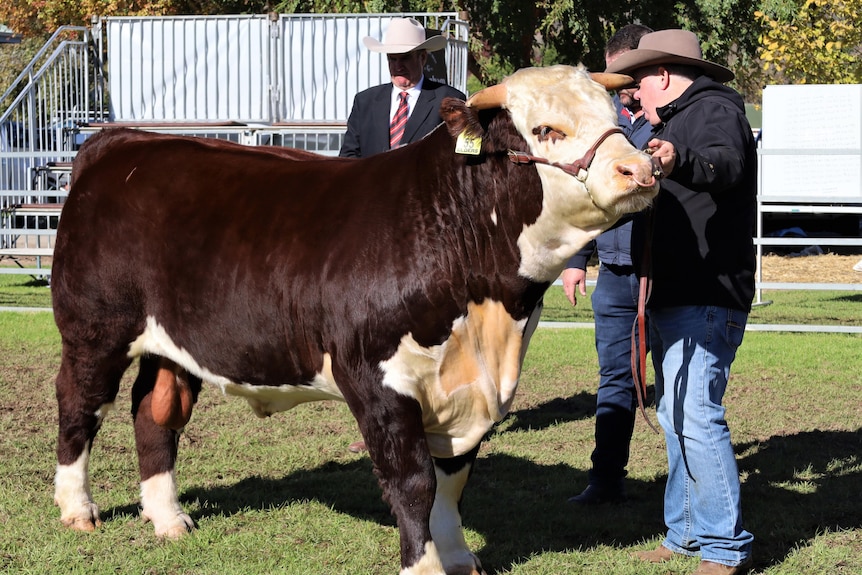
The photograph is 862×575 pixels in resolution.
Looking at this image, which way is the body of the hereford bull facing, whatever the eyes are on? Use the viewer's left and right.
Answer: facing the viewer and to the right of the viewer

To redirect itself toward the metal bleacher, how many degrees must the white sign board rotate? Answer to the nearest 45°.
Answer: approximately 45° to its right

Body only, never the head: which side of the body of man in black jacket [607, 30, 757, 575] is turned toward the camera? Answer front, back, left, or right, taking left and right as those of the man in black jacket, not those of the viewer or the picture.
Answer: left

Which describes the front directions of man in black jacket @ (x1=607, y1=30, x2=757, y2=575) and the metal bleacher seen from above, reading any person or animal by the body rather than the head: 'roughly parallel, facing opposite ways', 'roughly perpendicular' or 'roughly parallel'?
roughly perpendicular

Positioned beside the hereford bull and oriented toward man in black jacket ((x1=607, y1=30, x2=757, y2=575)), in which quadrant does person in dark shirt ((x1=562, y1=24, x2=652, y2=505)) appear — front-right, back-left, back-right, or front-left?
front-left

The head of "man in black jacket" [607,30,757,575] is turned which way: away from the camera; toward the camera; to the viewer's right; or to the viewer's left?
to the viewer's left

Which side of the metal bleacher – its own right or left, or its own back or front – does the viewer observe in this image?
front

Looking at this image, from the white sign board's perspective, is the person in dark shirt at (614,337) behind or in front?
in front

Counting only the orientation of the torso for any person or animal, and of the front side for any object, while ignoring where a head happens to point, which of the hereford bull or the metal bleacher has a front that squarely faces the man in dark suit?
the metal bleacher

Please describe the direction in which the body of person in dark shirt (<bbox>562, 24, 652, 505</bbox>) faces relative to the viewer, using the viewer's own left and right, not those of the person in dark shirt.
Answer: facing the viewer and to the left of the viewer

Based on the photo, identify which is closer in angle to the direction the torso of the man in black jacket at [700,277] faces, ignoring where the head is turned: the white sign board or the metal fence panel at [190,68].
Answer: the metal fence panel

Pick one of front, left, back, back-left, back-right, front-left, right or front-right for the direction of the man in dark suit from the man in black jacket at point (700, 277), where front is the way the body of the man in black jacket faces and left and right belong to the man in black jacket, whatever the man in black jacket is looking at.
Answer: front-right

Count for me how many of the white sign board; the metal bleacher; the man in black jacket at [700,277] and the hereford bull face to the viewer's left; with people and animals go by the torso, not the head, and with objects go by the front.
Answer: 1

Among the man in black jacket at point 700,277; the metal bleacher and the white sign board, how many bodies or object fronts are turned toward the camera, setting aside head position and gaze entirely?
2

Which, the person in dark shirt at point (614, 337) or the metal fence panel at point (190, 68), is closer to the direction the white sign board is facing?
the person in dark shirt

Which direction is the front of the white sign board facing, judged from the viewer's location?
facing the viewer
